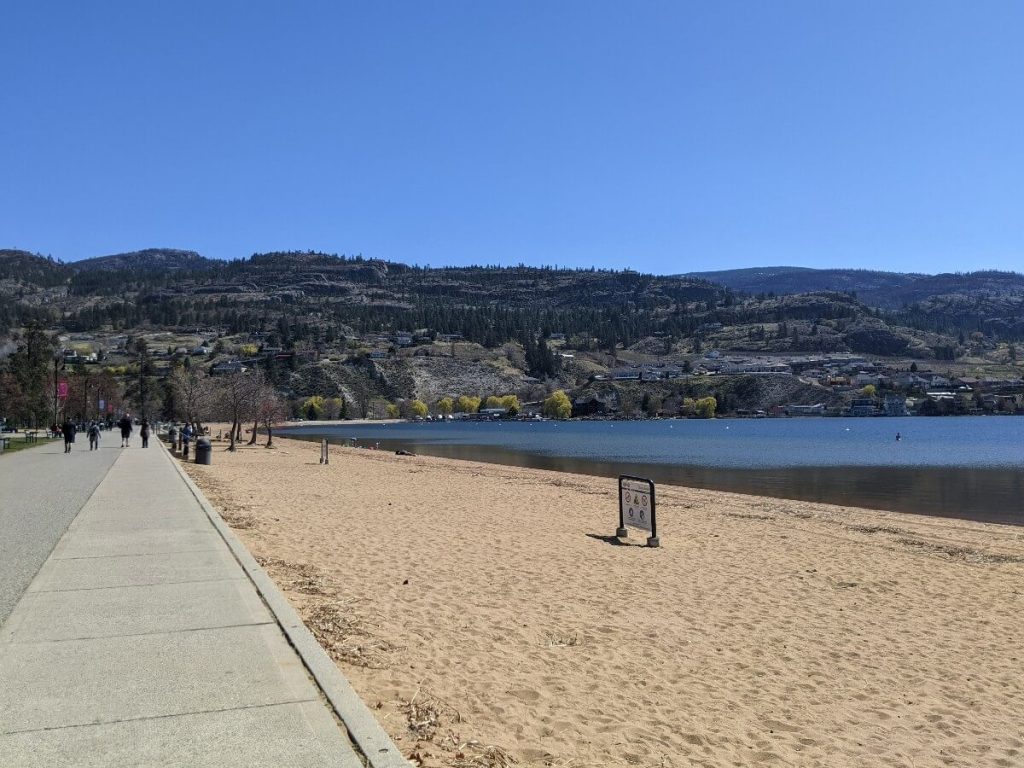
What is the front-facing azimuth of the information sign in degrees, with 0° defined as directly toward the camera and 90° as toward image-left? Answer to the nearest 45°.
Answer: approximately 45°

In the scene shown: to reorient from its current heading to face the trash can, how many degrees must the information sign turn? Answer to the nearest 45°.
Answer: approximately 90° to its right
